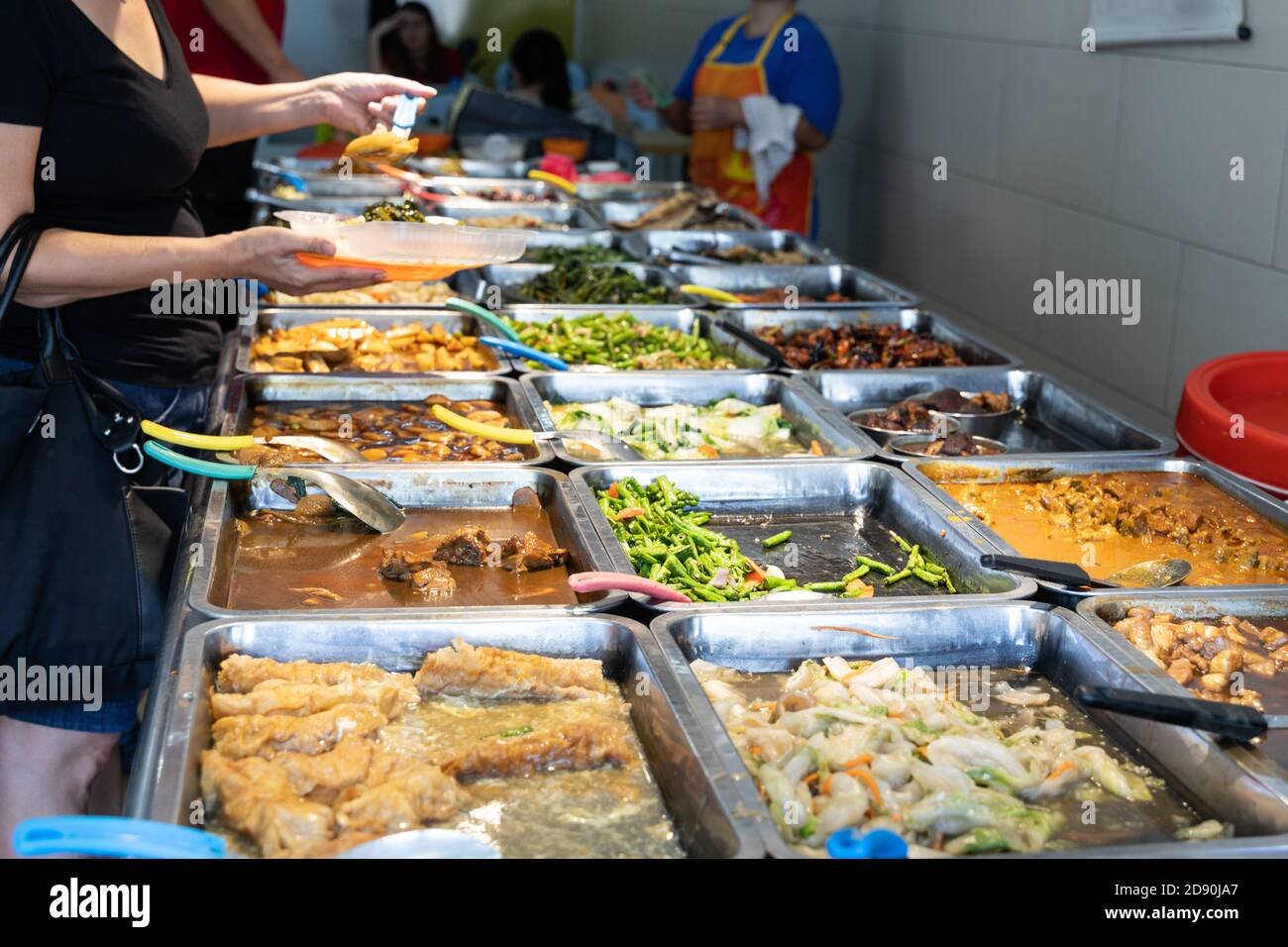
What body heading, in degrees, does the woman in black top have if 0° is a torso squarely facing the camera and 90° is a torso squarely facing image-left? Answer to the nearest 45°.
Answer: approximately 315°

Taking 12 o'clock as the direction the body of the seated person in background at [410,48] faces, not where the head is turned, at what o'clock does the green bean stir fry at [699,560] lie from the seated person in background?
The green bean stir fry is roughly at 12 o'clock from the seated person in background.

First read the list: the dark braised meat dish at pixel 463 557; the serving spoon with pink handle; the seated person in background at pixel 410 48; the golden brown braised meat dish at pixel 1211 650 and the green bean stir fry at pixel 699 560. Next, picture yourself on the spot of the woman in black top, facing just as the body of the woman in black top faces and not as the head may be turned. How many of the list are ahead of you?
4

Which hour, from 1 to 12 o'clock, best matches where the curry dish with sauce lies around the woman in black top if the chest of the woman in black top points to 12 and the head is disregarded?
The curry dish with sauce is roughly at 11 o'clock from the woman in black top.

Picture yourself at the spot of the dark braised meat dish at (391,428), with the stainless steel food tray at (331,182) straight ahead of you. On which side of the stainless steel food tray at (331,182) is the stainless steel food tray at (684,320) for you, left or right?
right

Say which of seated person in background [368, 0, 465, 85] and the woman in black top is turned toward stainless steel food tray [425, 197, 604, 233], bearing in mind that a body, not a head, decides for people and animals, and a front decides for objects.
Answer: the seated person in background

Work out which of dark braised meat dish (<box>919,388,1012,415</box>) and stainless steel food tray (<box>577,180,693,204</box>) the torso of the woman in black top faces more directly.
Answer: the dark braised meat dish

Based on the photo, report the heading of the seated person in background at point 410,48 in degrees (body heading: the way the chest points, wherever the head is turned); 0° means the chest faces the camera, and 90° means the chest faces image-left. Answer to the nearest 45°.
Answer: approximately 0°
